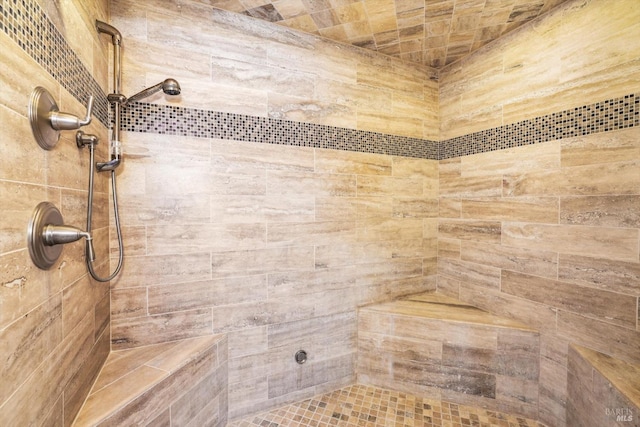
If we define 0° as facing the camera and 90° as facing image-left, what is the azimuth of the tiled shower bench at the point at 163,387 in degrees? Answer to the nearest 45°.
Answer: approximately 315°

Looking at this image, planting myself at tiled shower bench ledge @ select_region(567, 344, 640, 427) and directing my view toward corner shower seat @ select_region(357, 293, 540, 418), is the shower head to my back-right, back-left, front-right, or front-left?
front-left

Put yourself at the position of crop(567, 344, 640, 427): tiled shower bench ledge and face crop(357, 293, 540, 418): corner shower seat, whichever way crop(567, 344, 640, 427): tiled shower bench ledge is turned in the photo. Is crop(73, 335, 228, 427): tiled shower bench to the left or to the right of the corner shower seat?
left

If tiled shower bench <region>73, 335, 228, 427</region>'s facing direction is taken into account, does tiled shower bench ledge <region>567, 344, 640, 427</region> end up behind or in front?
in front

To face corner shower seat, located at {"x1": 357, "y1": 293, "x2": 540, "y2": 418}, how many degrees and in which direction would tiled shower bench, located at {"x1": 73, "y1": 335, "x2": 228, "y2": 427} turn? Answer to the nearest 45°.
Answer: approximately 45° to its left
